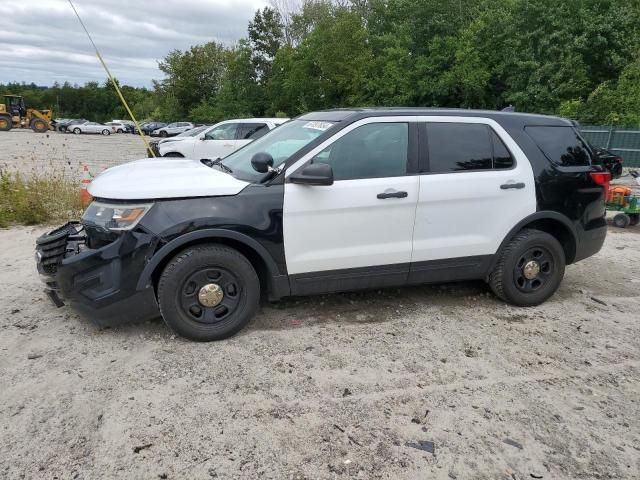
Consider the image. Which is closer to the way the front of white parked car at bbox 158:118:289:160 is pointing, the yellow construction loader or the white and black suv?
the yellow construction loader

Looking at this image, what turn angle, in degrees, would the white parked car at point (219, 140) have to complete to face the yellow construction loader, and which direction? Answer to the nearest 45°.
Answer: approximately 45° to its right

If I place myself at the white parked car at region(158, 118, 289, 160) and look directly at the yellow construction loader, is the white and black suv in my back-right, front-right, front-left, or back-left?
back-left

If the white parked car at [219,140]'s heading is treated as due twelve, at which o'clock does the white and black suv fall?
The white and black suv is roughly at 9 o'clock from the white parked car.

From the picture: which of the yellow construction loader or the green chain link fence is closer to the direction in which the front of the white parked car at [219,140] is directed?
the yellow construction loader

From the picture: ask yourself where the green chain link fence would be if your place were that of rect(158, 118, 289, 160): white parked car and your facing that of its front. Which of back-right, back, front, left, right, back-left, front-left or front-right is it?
back

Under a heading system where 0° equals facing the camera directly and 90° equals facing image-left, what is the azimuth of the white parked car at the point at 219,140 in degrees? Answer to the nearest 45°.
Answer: approximately 90°
